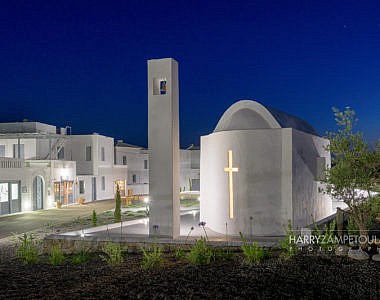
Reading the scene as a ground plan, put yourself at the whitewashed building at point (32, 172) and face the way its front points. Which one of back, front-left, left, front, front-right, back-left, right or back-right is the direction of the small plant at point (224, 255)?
front-right

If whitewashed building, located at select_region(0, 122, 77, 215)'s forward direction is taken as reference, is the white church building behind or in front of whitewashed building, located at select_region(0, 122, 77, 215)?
in front

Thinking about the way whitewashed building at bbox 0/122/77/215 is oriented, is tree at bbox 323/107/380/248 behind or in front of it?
in front

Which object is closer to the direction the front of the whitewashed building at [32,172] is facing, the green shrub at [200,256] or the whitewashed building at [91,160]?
the green shrub

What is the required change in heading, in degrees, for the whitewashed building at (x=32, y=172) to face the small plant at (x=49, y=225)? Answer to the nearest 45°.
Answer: approximately 45° to its right
